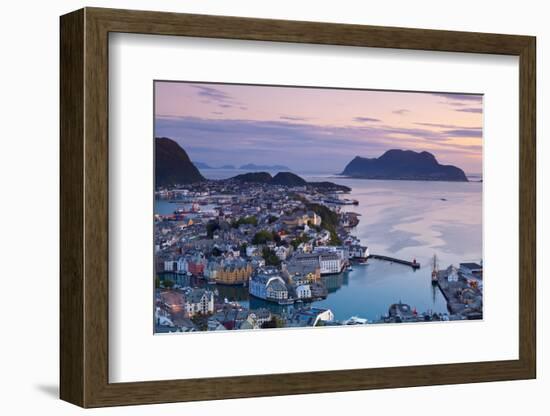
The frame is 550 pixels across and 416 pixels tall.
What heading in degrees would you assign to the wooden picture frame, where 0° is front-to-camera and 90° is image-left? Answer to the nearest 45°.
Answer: approximately 315°
